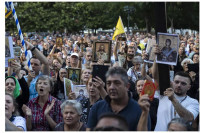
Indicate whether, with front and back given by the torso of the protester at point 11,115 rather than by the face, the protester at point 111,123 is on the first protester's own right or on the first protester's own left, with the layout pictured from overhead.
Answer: on the first protester's own left

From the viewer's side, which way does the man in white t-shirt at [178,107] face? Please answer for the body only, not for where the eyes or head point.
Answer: toward the camera

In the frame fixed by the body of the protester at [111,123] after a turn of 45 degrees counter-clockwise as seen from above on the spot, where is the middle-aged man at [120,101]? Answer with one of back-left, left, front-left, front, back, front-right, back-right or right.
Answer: back

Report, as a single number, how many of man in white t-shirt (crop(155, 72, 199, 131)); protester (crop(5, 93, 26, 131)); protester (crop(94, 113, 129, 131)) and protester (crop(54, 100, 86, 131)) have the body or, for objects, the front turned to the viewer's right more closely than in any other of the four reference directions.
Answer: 0

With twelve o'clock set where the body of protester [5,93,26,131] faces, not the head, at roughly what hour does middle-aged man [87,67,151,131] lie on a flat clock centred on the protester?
The middle-aged man is roughly at 9 o'clock from the protester.

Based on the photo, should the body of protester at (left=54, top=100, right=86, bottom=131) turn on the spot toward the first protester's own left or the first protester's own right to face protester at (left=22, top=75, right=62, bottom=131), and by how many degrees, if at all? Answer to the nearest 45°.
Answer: approximately 90° to the first protester's own right

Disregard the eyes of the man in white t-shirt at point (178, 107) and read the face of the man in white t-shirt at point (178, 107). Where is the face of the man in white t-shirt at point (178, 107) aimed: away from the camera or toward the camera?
toward the camera

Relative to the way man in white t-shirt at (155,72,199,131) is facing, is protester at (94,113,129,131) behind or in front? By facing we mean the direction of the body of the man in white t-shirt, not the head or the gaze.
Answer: in front

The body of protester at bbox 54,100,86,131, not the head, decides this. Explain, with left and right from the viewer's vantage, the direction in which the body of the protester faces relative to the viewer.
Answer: facing the viewer and to the left of the viewer

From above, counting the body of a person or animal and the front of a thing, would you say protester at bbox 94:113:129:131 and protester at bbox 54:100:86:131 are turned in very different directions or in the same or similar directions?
same or similar directions

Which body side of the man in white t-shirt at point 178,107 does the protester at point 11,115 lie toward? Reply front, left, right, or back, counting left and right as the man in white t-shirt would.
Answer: right

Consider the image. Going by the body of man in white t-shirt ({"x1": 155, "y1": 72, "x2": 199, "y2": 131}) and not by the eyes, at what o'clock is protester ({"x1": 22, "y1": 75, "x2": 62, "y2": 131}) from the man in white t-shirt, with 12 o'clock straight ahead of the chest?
The protester is roughly at 3 o'clock from the man in white t-shirt.

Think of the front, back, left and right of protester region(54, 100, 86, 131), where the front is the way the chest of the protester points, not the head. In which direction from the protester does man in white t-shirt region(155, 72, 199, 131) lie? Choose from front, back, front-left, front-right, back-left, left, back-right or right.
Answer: back-left
